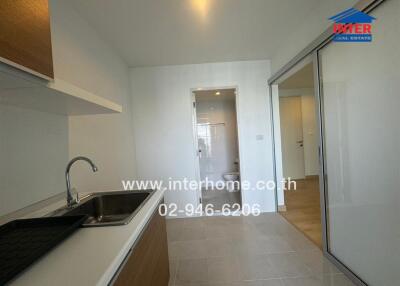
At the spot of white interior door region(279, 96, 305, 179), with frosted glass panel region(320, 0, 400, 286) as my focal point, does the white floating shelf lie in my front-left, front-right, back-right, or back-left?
front-right

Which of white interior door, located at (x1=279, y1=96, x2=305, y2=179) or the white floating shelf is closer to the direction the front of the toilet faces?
the white floating shelf

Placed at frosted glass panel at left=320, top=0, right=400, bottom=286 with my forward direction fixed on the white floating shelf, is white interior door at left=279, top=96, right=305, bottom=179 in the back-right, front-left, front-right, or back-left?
back-right

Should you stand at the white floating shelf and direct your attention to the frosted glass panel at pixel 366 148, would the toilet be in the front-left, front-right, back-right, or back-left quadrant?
front-left

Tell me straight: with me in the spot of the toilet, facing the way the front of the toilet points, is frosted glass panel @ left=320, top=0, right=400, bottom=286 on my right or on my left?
on my left
